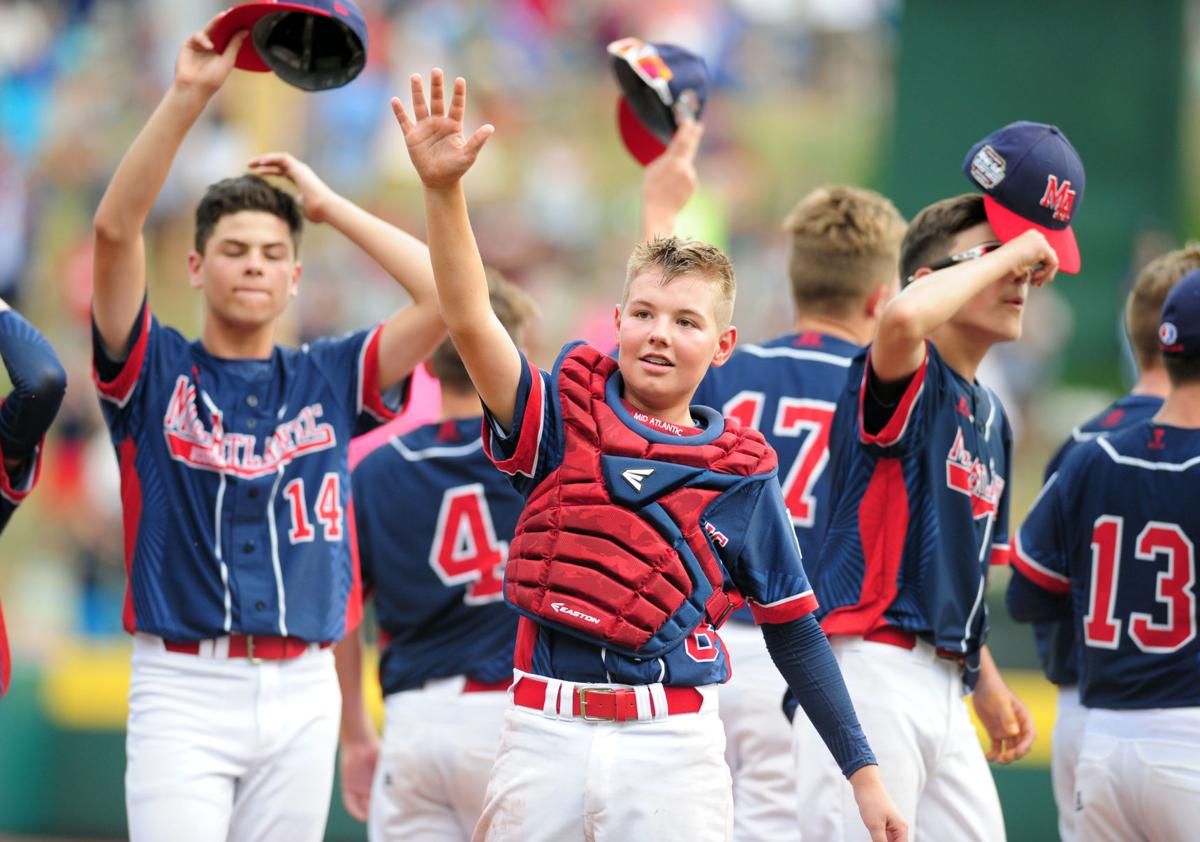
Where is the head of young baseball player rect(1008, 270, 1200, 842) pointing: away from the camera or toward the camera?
away from the camera

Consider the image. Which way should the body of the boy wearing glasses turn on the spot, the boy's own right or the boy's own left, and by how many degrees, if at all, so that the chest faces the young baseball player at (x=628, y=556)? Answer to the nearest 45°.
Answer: approximately 90° to the boy's own right

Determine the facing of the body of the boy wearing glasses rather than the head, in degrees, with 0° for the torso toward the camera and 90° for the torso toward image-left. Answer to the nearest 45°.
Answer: approximately 315°

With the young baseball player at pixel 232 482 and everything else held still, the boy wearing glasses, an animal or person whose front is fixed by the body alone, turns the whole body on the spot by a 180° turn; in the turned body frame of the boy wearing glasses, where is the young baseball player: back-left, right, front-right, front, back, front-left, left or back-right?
front-left

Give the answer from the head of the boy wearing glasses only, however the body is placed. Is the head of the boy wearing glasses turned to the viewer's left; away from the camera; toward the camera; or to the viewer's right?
to the viewer's right

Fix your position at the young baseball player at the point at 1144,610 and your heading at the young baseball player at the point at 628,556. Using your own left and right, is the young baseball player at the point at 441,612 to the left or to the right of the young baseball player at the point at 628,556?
right

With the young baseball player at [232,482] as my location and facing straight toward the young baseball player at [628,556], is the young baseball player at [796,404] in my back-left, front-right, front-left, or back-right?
front-left

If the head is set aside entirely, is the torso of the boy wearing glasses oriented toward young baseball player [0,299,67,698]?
no

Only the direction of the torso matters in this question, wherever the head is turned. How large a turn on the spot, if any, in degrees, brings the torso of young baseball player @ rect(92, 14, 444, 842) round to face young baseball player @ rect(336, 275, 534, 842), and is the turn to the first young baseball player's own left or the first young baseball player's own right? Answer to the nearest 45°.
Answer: approximately 135° to the first young baseball player's own left

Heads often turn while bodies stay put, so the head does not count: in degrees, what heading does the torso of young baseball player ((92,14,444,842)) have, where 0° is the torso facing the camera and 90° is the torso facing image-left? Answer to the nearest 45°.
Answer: approximately 0°

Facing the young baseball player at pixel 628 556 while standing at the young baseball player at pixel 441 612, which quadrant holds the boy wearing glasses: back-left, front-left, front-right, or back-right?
front-left

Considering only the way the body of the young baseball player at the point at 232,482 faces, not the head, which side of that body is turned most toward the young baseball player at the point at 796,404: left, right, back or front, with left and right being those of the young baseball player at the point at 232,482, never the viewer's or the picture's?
left

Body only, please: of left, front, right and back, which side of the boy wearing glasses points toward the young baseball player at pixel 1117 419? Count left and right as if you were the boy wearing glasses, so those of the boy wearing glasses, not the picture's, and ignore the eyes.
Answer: left

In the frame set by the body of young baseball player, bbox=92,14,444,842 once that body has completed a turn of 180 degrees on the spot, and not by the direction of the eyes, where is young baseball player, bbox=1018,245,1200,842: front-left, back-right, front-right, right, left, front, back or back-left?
right
